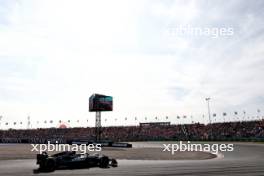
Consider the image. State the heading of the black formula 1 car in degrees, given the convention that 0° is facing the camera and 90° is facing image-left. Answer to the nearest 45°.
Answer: approximately 270°
